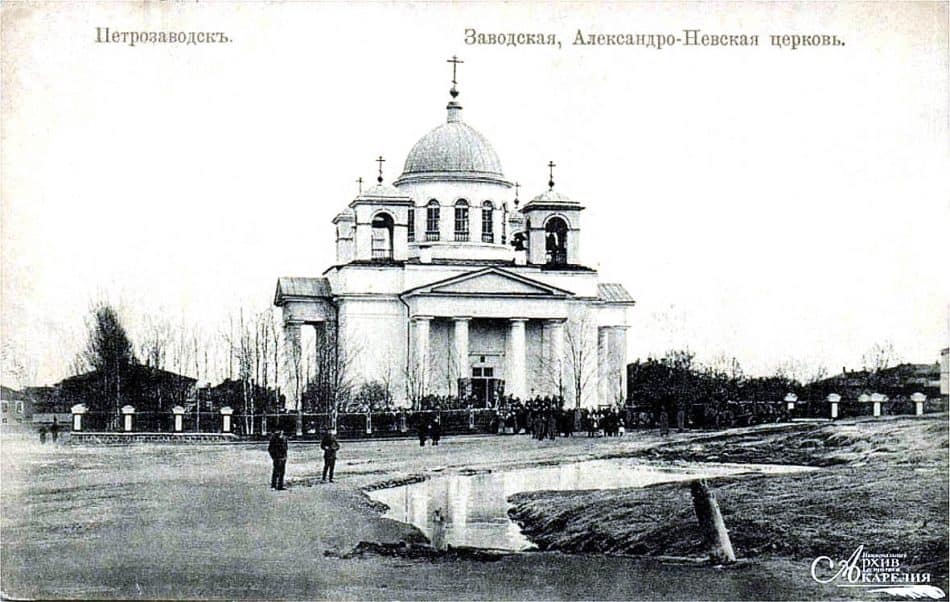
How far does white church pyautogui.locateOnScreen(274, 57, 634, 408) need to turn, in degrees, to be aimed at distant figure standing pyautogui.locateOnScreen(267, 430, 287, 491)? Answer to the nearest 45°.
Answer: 0° — it already faces them

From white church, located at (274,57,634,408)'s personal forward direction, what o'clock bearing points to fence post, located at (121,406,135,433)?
The fence post is roughly at 1 o'clock from the white church.

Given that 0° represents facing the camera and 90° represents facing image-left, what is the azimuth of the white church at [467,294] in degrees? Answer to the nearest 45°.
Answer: approximately 0°

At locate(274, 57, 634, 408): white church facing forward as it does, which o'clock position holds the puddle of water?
The puddle of water is roughly at 12 o'clock from the white church.

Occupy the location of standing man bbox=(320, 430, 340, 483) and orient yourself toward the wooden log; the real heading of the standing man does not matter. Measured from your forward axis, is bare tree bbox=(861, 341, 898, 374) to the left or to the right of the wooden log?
left
